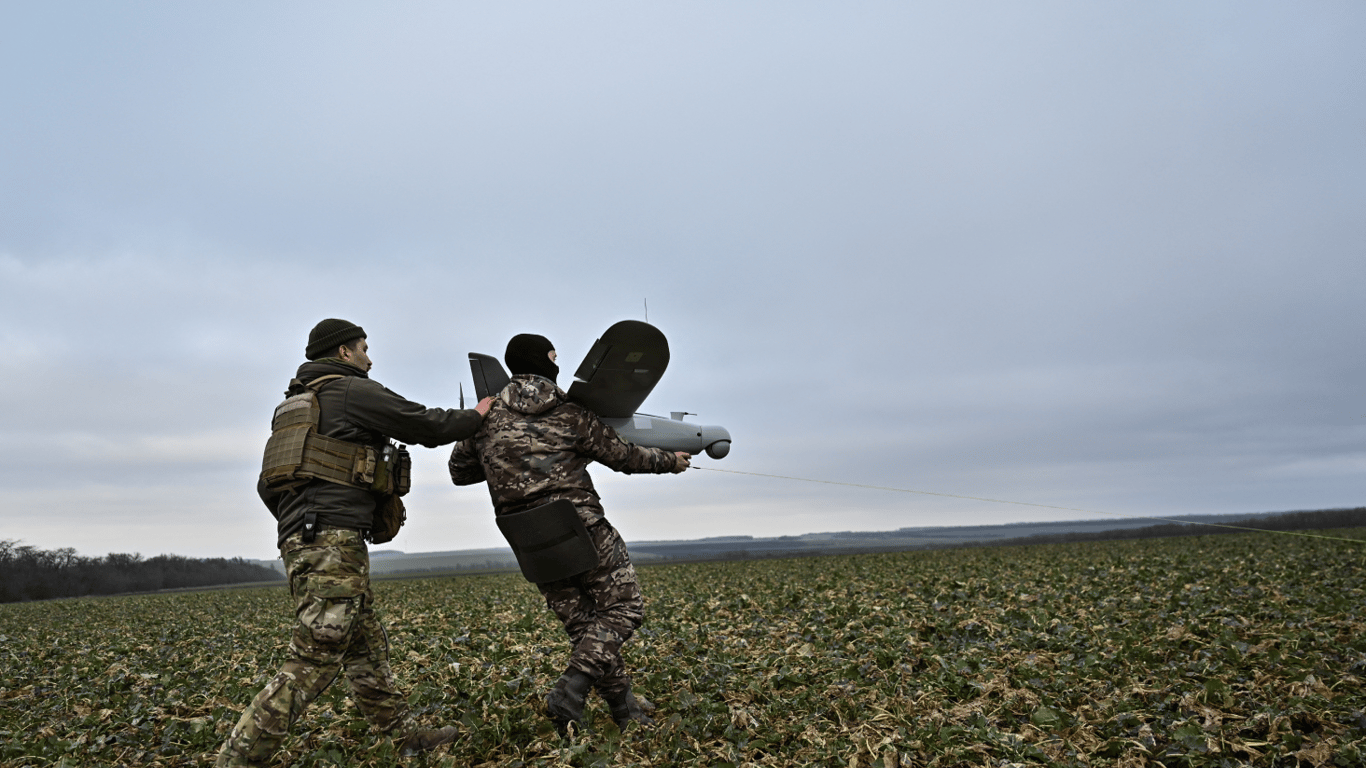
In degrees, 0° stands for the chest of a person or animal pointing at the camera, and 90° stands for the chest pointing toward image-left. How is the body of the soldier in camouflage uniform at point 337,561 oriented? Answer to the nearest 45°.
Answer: approximately 270°

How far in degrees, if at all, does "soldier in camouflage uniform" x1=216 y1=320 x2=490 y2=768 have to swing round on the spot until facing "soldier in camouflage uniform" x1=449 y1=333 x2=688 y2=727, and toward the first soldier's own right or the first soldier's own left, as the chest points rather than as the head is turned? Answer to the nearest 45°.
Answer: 0° — they already face them

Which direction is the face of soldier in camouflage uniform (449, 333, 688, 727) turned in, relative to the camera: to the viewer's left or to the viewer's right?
to the viewer's right

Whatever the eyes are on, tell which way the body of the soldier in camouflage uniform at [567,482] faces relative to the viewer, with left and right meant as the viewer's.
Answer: facing away from the viewer and to the right of the viewer
